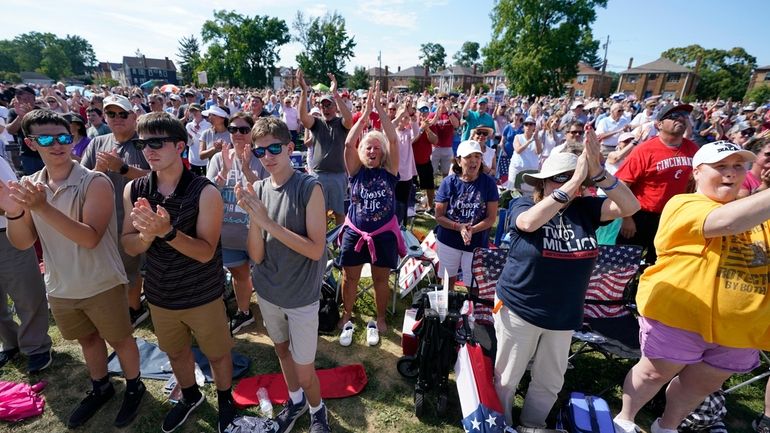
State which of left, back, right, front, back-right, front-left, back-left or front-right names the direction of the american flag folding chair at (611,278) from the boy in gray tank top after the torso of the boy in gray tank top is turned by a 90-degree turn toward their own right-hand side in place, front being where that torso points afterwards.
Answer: back-right

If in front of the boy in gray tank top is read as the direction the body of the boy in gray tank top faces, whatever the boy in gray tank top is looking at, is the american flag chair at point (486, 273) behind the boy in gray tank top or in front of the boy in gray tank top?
behind

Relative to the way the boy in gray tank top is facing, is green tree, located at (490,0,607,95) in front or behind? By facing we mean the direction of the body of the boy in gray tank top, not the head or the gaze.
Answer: behind

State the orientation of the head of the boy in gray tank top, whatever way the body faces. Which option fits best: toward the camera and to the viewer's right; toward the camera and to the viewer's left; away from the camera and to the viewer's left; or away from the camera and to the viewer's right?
toward the camera and to the viewer's left

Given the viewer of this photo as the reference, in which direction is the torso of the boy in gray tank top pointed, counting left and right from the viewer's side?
facing the viewer and to the left of the viewer

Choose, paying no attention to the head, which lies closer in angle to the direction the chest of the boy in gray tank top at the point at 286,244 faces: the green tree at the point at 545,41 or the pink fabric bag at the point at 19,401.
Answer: the pink fabric bag

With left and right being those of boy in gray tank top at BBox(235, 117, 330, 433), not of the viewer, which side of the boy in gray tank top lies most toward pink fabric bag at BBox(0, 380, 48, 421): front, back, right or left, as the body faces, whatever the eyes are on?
right

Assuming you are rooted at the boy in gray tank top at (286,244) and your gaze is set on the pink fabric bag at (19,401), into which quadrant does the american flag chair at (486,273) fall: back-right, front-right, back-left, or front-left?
back-right
